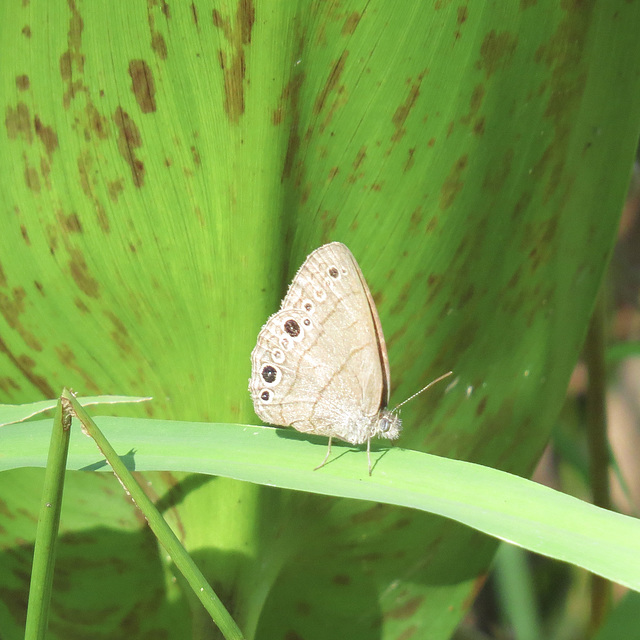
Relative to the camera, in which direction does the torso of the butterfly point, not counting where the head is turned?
to the viewer's right

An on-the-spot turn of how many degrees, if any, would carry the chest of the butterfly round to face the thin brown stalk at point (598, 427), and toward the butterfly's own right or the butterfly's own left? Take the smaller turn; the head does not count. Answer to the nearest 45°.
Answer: approximately 45° to the butterfly's own left
